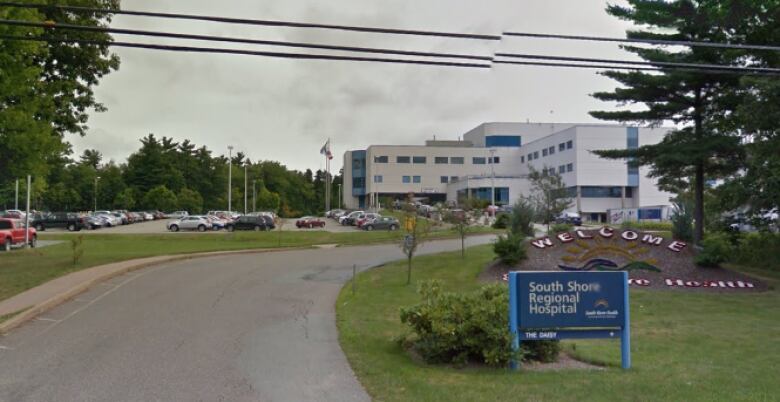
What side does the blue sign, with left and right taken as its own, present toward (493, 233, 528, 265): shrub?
back

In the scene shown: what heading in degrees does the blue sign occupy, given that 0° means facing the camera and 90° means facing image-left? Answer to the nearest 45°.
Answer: approximately 0°

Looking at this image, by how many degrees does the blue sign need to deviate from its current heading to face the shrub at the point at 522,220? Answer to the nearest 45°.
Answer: approximately 180°

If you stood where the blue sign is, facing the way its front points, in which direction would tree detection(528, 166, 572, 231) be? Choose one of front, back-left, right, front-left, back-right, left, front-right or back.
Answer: back

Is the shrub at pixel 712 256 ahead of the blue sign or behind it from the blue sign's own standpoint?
behind

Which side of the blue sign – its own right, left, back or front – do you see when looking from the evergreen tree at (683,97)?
back
